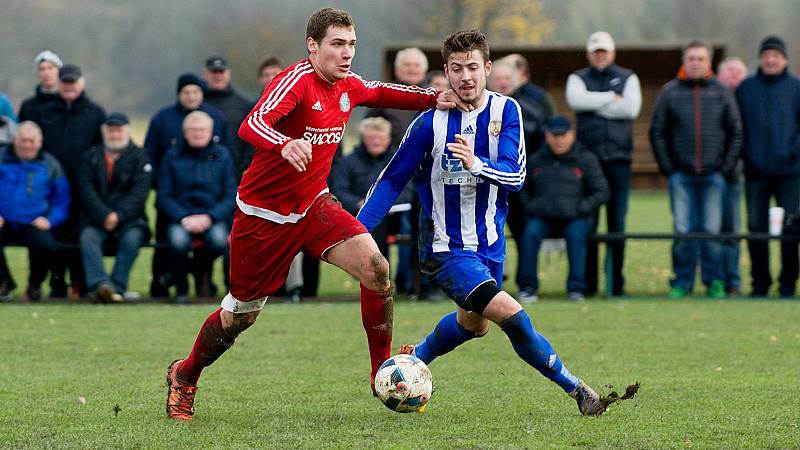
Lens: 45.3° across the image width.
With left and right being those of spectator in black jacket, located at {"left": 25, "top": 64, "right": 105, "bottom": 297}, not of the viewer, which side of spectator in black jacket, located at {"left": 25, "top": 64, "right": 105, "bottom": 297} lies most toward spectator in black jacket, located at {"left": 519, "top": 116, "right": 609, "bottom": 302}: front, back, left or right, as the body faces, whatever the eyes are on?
left

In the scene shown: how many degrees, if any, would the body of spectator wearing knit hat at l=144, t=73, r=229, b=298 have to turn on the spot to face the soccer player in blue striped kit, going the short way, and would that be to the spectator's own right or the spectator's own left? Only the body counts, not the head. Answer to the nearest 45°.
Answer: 0° — they already face them

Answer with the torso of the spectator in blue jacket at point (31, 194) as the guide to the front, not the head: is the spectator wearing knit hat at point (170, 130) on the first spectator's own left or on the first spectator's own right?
on the first spectator's own left

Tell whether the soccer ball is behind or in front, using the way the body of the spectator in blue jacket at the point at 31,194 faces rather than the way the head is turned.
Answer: in front

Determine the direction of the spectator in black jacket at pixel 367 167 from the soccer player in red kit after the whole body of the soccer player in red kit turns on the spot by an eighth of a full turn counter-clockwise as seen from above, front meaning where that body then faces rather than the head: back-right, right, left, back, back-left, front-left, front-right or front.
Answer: left

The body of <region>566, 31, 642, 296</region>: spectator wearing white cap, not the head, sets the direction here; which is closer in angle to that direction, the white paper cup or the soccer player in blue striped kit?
the soccer player in blue striped kit
